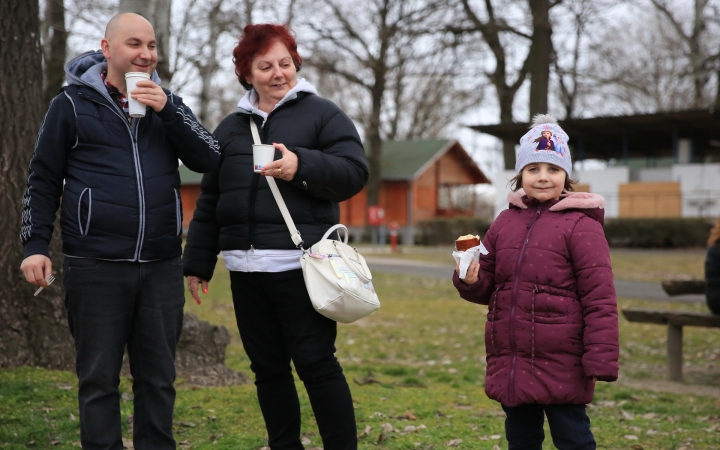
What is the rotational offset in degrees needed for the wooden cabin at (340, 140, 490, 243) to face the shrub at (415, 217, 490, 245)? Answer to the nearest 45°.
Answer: approximately 45° to its right

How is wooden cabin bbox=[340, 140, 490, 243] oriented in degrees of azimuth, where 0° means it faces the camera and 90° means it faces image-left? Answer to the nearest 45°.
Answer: approximately 315°

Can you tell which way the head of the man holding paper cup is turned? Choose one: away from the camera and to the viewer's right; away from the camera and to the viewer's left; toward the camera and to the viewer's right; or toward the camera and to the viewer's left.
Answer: toward the camera and to the viewer's right

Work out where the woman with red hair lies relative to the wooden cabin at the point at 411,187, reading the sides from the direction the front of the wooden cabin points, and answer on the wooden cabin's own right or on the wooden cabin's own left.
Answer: on the wooden cabin's own right

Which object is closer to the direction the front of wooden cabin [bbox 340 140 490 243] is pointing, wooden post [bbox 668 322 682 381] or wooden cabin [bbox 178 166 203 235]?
the wooden post

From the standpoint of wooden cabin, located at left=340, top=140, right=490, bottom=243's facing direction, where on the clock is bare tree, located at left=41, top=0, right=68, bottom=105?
The bare tree is roughly at 2 o'clock from the wooden cabin.

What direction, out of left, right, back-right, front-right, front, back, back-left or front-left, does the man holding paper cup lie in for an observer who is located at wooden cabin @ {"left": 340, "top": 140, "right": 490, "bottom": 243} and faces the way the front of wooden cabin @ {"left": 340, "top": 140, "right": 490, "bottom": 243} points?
front-right
